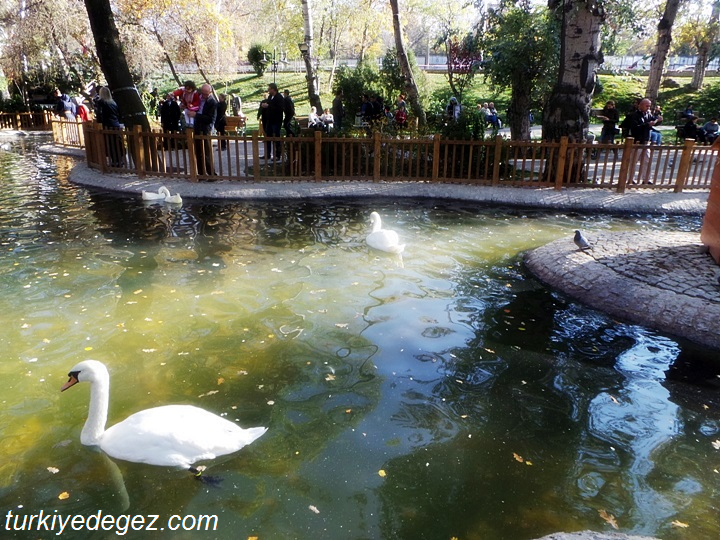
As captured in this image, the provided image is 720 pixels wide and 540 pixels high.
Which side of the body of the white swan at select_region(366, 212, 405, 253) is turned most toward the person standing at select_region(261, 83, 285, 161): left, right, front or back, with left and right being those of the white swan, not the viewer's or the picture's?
front

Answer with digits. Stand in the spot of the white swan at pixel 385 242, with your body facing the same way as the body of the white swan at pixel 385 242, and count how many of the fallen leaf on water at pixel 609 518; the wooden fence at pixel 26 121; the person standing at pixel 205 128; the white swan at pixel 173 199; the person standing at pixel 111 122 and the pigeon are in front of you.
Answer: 4

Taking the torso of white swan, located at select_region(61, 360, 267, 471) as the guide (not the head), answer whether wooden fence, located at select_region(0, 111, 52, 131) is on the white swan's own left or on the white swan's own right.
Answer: on the white swan's own right

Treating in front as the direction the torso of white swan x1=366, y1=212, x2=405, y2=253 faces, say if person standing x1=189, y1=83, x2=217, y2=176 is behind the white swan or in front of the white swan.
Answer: in front

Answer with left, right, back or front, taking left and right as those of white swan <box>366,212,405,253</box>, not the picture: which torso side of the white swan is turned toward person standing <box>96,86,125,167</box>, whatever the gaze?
front

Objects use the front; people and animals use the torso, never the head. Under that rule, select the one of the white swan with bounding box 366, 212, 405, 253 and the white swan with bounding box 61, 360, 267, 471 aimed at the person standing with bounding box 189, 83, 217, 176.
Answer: the white swan with bounding box 366, 212, 405, 253

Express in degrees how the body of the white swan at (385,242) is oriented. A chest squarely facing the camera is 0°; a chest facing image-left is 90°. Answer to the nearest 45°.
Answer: approximately 135°

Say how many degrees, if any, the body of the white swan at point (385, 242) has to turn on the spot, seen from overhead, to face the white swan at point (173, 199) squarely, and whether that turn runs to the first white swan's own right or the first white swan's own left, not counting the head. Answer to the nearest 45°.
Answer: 0° — it already faces it

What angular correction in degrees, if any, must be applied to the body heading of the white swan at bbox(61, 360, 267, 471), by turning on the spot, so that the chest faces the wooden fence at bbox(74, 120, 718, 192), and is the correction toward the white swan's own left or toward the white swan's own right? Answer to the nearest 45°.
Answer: approximately 135° to the white swan's own right

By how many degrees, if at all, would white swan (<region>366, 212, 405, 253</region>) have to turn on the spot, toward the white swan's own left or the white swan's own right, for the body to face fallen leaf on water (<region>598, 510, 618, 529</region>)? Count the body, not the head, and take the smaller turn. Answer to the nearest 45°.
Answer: approximately 135° to the white swan's own left

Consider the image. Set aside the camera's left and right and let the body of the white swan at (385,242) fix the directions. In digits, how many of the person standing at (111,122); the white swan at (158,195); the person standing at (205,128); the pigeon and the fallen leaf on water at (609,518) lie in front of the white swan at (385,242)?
3

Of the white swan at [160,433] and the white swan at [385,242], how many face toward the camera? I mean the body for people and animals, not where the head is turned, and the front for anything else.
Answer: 0

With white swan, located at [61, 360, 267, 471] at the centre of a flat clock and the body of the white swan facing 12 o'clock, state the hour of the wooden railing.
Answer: The wooden railing is roughly at 3 o'clock from the white swan.

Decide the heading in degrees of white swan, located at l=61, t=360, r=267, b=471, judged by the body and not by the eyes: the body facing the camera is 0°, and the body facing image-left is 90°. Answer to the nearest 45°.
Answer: approximately 90°

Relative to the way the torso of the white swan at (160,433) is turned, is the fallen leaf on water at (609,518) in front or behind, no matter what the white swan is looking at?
behind

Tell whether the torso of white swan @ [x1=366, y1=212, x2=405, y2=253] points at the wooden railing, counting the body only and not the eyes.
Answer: yes
